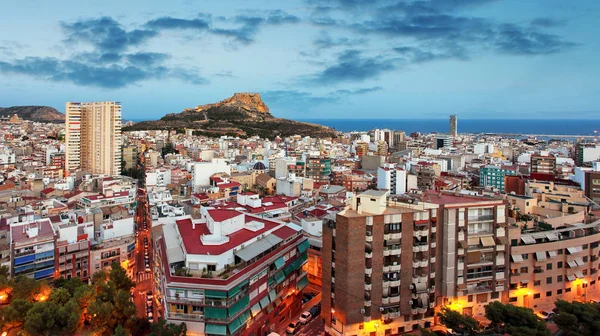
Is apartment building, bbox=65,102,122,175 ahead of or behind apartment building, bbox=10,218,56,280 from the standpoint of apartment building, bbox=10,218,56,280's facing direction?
behind

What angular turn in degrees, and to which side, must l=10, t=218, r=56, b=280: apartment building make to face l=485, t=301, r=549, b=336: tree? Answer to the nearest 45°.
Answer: approximately 45° to its left

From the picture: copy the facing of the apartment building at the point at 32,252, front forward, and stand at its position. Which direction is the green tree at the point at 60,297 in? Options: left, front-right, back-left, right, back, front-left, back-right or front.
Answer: front

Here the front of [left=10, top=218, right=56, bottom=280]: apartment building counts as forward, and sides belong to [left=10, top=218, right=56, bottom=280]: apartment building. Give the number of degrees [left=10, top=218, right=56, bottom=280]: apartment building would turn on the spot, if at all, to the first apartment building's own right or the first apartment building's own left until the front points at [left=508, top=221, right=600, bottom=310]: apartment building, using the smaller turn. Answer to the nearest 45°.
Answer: approximately 45° to the first apartment building's own left

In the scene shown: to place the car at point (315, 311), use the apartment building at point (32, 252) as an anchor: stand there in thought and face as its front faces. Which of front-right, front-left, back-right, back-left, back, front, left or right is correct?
front-left

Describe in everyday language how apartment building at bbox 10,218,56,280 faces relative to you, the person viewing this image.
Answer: facing the viewer

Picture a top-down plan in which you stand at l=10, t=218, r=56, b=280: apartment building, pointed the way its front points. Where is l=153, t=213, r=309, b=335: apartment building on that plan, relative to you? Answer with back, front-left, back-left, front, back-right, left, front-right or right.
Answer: front-left
